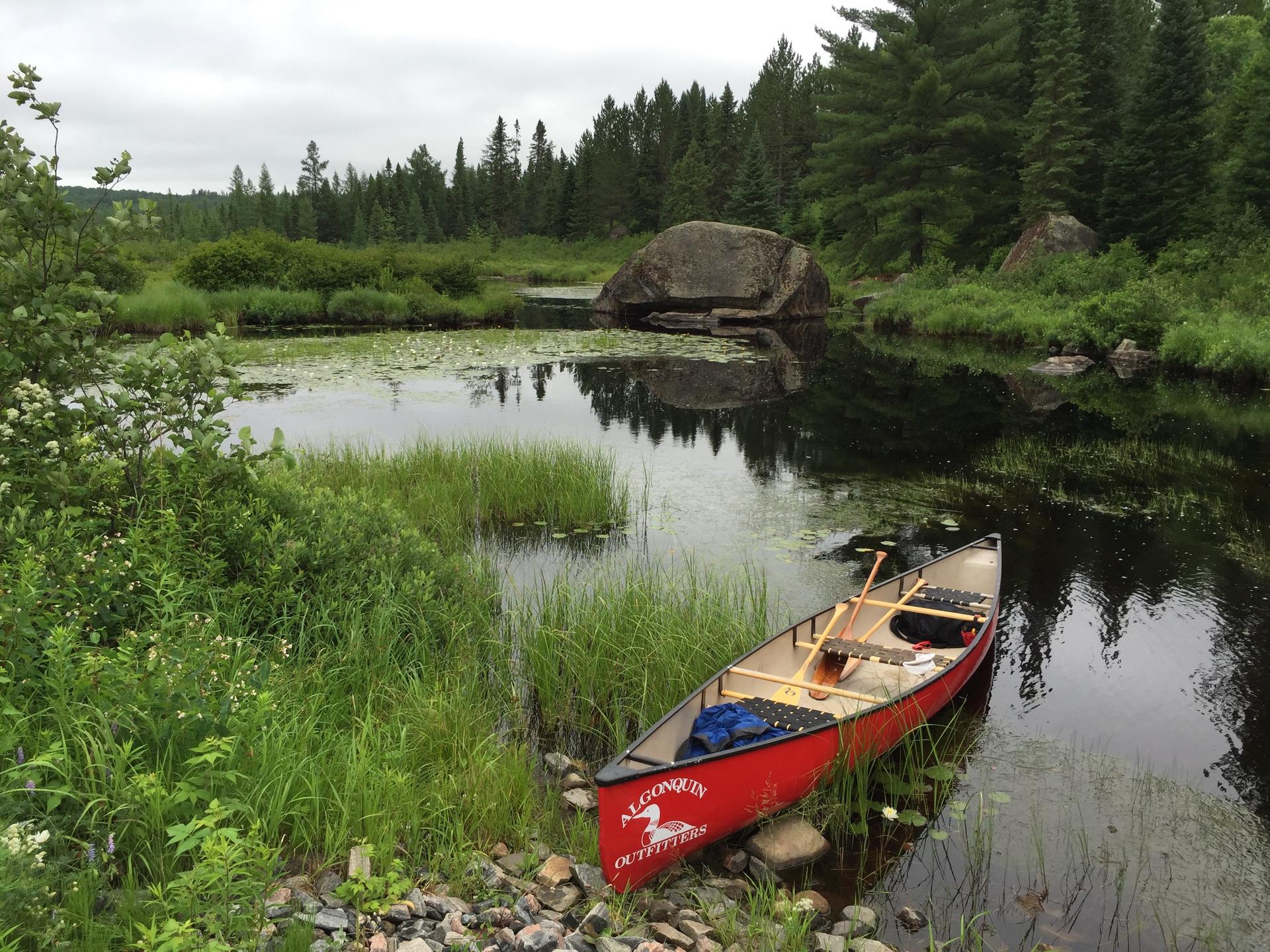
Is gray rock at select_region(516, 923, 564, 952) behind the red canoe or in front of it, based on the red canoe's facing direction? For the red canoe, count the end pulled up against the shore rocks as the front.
in front

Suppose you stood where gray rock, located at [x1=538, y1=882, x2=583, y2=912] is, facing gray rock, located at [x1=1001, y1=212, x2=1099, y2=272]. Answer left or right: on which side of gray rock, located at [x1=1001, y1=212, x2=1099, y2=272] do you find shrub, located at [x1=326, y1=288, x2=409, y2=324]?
left

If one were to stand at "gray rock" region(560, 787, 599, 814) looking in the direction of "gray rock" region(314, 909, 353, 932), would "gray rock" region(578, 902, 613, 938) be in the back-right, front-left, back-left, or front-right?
front-left

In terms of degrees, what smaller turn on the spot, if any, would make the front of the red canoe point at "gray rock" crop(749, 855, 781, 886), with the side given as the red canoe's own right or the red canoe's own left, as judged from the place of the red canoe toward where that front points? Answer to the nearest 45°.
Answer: approximately 45° to the red canoe's own left

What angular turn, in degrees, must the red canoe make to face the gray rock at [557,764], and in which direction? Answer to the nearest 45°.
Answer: approximately 45° to its right

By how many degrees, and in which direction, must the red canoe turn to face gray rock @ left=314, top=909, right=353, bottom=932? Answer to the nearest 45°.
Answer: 0° — it already faces it

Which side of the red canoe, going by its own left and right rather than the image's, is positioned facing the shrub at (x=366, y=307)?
right

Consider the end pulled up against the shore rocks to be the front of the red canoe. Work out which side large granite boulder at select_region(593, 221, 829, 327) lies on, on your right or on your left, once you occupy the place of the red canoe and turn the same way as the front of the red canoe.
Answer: on your right
